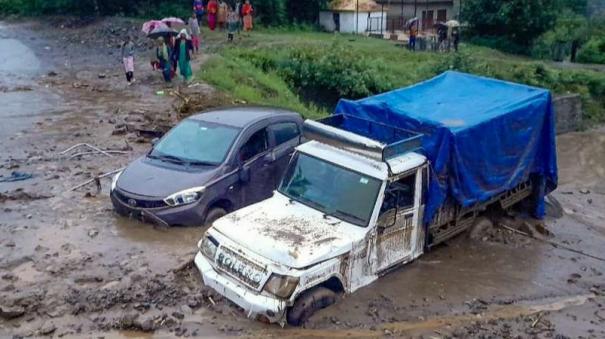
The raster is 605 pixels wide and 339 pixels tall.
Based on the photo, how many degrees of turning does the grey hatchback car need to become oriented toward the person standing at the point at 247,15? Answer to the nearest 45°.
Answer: approximately 135° to its right

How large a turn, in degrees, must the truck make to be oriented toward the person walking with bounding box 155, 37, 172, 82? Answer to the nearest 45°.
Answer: approximately 90° to its right

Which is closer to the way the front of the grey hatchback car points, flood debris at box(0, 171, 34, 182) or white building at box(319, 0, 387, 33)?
the flood debris

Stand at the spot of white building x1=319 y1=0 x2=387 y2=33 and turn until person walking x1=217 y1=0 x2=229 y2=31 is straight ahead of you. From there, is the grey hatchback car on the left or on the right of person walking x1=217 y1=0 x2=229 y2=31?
left

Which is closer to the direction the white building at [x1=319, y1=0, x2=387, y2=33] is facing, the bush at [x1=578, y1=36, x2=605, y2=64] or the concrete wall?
the concrete wall

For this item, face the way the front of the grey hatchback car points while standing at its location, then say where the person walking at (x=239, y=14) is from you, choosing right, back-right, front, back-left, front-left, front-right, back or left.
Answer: back-right
